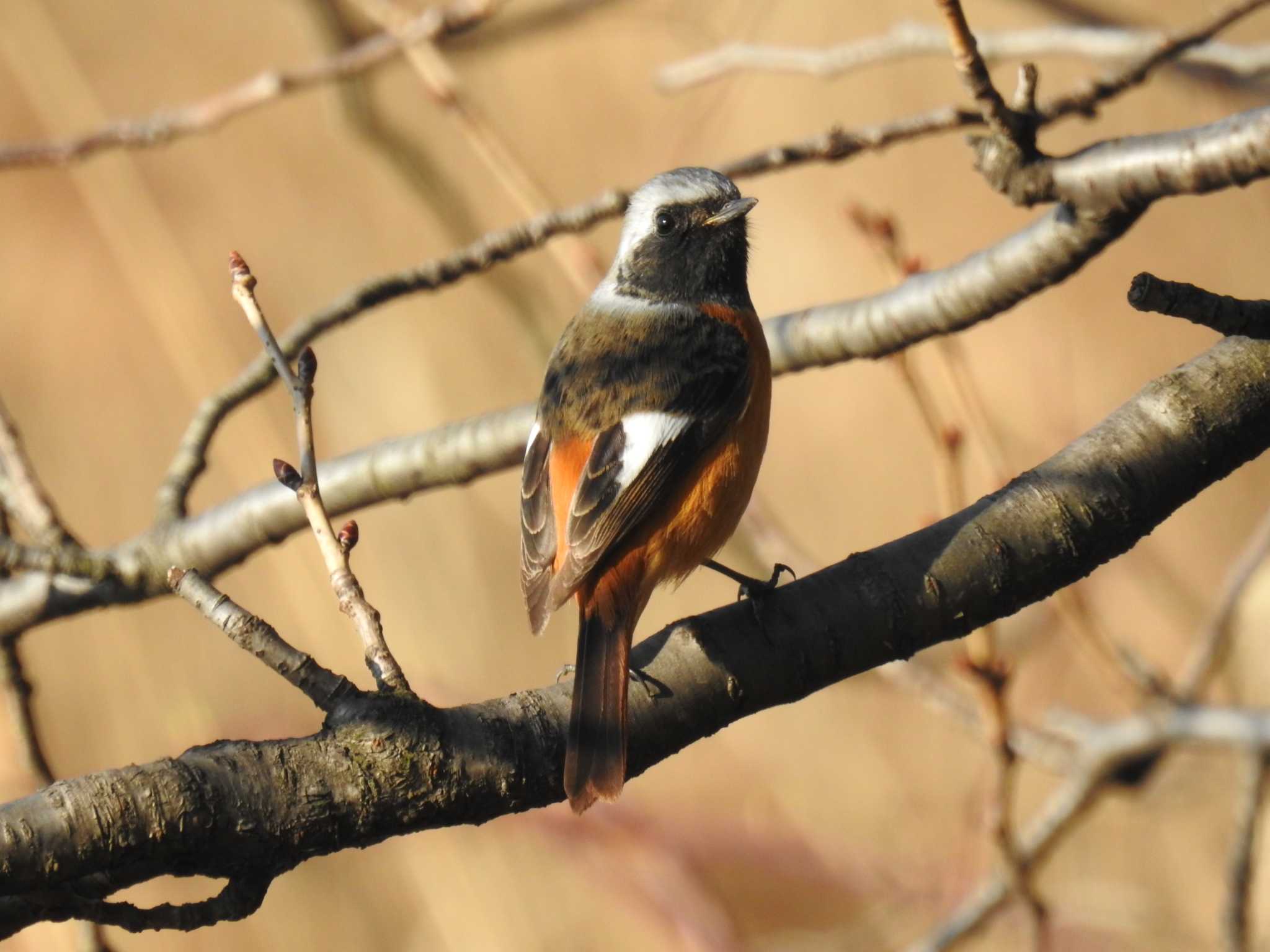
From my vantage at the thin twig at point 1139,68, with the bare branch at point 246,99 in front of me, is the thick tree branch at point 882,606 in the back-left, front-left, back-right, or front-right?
front-left

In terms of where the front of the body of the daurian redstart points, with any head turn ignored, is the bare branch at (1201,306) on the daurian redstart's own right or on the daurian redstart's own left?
on the daurian redstart's own right

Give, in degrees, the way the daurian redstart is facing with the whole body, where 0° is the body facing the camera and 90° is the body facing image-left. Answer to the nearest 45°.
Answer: approximately 225°

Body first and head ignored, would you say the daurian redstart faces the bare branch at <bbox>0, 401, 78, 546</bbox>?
no

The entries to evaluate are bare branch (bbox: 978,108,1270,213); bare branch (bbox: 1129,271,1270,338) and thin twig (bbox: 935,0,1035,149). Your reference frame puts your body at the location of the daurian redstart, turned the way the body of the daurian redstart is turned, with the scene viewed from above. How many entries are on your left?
0

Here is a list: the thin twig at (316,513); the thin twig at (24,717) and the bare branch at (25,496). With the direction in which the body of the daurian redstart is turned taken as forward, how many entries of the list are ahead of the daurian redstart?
0

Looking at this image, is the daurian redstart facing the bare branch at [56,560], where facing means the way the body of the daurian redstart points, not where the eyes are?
no

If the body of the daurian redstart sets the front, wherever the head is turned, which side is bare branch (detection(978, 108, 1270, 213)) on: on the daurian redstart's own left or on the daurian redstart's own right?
on the daurian redstart's own right
